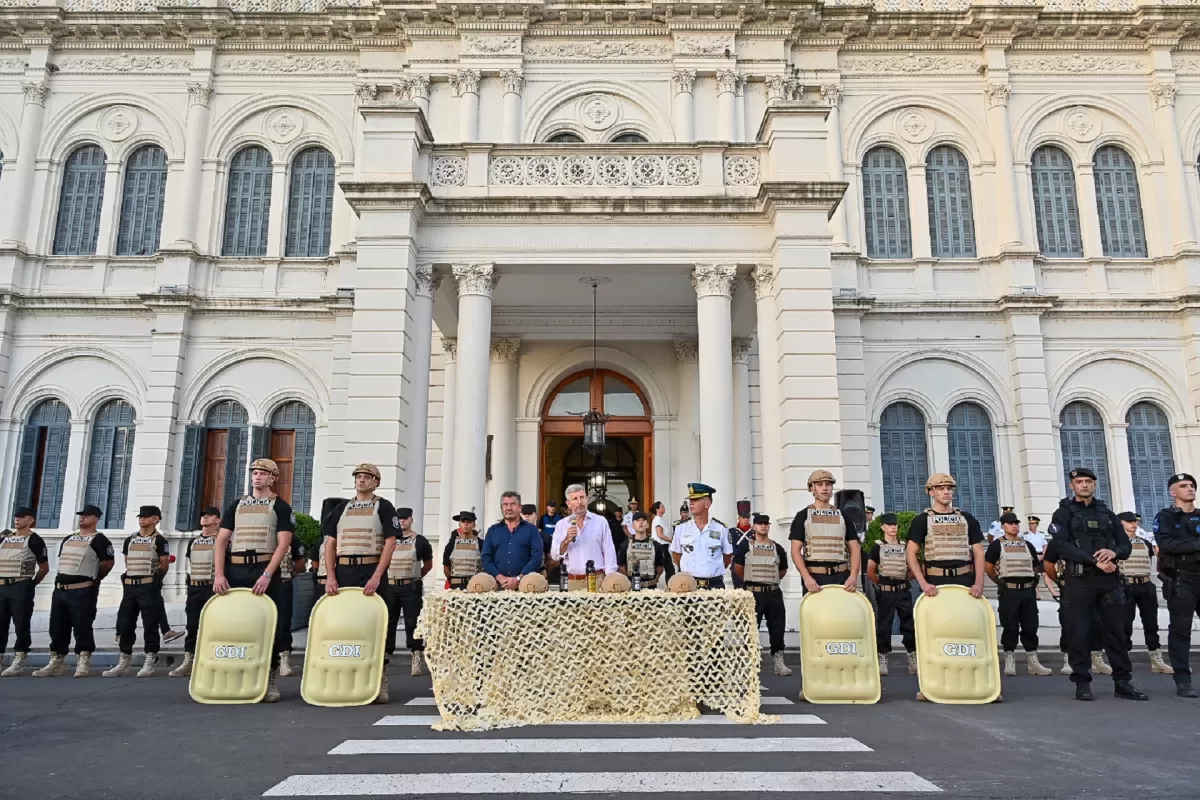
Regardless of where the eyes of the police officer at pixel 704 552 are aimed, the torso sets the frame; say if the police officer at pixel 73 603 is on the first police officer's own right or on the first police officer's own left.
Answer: on the first police officer's own right

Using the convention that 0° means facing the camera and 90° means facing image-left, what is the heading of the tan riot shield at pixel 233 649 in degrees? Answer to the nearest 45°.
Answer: approximately 0°

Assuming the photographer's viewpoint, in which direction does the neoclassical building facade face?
facing the viewer

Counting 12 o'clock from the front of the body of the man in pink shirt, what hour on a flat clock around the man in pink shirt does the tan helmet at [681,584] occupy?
The tan helmet is roughly at 11 o'clock from the man in pink shirt.

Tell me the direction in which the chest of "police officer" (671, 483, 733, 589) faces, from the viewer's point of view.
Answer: toward the camera

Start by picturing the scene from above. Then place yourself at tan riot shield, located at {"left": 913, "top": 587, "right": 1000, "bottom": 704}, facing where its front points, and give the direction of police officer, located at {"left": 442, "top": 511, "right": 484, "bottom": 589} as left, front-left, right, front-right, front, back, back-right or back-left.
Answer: right

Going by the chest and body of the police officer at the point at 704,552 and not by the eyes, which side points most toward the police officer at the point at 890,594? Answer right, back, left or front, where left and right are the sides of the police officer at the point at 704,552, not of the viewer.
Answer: left

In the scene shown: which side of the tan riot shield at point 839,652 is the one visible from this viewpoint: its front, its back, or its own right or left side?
front

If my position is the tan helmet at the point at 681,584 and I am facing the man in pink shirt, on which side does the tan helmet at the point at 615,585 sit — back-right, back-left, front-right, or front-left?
front-left

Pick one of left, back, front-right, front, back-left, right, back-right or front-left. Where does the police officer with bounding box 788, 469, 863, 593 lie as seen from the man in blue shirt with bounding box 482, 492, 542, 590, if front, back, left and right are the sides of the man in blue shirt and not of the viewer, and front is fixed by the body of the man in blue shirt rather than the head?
left

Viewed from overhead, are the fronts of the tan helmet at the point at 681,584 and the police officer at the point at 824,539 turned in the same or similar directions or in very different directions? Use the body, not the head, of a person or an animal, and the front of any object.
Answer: same or similar directions

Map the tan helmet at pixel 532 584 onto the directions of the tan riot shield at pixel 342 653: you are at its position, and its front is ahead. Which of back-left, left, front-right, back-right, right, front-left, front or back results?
front-left

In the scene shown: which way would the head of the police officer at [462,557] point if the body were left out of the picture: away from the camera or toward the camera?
toward the camera

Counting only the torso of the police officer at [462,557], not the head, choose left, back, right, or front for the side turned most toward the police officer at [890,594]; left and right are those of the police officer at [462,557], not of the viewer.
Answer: left

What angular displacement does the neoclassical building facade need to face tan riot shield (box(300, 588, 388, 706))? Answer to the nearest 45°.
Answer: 0° — it already faces it

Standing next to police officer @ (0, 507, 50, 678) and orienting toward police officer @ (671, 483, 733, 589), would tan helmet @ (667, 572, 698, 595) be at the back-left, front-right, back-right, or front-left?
front-right

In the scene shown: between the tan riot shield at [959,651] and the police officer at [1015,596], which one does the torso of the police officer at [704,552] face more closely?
the tan riot shield

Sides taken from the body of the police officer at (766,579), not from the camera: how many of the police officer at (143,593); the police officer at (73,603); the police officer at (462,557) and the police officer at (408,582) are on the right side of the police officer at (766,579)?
4

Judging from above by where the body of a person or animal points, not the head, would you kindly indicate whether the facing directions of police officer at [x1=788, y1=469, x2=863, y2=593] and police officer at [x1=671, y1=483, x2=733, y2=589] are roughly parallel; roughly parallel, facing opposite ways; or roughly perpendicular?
roughly parallel
